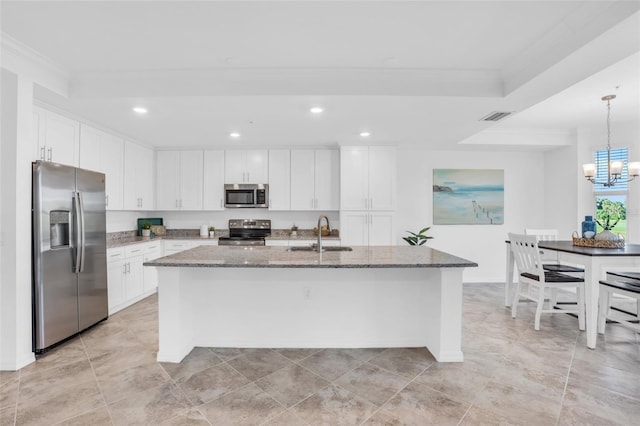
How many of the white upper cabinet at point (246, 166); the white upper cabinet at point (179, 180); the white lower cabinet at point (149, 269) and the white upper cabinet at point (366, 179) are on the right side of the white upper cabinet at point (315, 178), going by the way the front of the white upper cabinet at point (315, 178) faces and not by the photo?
3

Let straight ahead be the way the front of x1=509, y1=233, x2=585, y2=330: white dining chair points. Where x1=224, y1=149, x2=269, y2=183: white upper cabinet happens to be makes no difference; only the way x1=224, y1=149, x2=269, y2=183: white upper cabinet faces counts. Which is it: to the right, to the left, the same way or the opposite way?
to the right

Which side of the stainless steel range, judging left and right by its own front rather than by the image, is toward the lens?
front

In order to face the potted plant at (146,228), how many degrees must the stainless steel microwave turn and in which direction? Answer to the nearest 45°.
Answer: approximately 90° to its right

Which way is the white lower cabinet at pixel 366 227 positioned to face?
toward the camera

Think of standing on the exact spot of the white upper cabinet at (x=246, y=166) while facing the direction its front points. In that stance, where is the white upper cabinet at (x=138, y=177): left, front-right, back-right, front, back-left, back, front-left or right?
right

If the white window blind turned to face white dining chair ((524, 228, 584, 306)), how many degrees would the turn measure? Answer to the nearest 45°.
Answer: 0° — it already faces it

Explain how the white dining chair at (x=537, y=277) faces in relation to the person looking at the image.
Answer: facing away from the viewer and to the right of the viewer

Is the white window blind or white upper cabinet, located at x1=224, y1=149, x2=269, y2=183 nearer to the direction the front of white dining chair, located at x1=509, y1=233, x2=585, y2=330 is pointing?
the white window blind

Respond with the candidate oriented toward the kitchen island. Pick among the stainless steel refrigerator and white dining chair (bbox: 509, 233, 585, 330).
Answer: the stainless steel refrigerator

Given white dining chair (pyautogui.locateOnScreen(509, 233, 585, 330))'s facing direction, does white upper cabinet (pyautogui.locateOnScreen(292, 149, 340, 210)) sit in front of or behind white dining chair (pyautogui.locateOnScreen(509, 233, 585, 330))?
behind

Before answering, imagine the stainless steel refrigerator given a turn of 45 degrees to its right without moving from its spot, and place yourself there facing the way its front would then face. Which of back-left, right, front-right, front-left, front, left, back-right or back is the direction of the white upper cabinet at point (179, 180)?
back-left

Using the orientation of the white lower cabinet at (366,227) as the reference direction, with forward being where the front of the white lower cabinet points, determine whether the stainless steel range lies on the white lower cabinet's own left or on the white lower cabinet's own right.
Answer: on the white lower cabinet's own right

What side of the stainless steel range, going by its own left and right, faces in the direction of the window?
left

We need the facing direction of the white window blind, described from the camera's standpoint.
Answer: facing the viewer

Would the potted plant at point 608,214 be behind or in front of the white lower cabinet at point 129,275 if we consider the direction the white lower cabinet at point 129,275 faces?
in front

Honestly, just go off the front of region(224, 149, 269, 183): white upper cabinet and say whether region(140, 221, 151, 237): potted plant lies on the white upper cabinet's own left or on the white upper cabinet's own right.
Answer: on the white upper cabinet's own right

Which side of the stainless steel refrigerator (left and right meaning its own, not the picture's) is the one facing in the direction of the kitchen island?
front

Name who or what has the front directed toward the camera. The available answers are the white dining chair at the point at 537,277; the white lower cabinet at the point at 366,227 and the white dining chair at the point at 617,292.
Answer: the white lower cabinet
